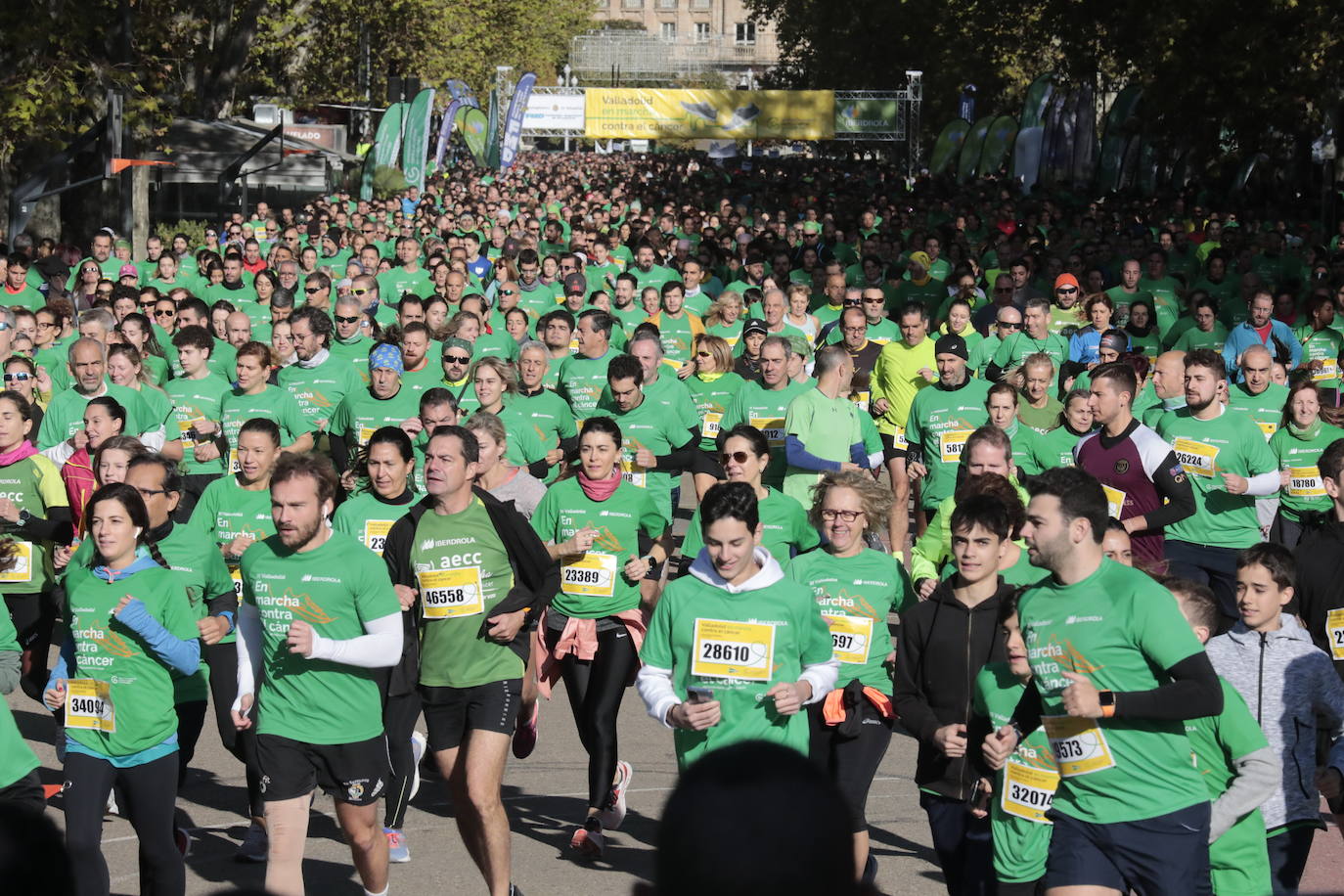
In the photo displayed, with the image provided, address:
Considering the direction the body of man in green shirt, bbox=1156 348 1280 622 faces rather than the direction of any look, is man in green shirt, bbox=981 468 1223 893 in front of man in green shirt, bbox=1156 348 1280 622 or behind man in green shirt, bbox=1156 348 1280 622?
in front

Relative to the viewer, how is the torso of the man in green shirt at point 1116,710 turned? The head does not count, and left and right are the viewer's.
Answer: facing the viewer and to the left of the viewer

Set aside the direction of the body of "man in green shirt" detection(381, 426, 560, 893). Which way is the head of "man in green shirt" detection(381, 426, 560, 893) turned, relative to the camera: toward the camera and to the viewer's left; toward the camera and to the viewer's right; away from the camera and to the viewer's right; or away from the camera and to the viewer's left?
toward the camera and to the viewer's left

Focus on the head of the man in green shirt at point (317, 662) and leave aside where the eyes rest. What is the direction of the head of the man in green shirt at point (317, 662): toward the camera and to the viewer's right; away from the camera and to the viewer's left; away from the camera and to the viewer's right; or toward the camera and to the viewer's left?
toward the camera and to the viewer's left

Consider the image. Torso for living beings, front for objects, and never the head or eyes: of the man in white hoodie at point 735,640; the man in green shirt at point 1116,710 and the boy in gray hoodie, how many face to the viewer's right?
0

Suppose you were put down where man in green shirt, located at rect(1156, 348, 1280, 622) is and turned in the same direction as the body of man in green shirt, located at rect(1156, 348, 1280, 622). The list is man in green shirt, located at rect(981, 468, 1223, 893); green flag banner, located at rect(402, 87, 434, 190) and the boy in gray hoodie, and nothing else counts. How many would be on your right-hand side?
1

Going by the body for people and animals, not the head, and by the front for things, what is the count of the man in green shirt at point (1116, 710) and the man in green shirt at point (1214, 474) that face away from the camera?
0

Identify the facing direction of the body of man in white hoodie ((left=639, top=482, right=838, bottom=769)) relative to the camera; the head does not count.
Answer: toward the camera

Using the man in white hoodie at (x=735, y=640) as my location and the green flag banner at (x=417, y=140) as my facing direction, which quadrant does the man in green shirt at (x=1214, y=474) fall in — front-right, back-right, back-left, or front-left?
front-right

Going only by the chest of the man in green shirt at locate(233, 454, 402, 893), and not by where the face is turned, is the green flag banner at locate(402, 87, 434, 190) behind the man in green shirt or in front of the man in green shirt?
behind

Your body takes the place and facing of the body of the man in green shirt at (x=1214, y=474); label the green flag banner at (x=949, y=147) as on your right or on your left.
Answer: on your right

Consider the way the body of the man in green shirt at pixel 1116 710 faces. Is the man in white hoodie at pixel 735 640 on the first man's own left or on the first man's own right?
on the first man's own right

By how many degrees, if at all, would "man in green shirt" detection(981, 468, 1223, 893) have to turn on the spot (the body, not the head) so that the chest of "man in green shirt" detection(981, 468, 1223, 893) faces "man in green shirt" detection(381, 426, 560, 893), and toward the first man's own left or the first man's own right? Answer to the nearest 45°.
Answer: approximately 90° to the first man's own right

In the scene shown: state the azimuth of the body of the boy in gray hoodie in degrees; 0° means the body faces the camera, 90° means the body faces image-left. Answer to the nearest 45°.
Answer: approximately 45°

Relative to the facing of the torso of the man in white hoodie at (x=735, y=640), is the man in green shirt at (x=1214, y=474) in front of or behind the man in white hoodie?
behind

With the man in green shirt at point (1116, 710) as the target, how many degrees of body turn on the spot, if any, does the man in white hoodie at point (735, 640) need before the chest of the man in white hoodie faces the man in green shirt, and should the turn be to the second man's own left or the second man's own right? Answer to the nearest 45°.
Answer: approximately 45° to the second man's own left
